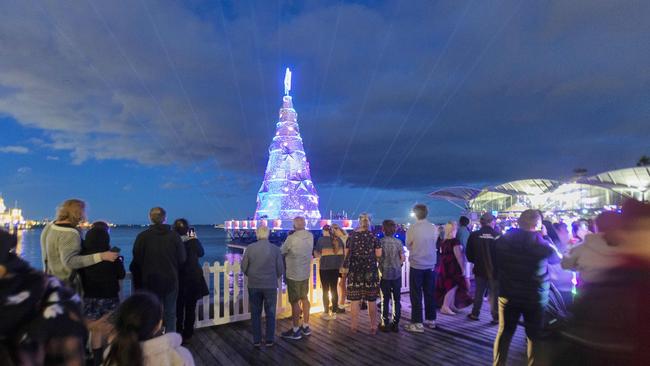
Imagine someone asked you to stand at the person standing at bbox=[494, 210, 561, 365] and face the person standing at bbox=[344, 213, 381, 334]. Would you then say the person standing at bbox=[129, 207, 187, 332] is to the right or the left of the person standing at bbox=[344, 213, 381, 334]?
left

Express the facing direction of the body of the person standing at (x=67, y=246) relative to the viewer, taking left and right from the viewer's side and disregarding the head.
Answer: facing away from the viewer and to the right of the viewer

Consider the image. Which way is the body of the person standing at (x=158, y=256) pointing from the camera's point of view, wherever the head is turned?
away from the camera

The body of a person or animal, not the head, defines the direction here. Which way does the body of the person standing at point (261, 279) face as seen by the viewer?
away from the camera

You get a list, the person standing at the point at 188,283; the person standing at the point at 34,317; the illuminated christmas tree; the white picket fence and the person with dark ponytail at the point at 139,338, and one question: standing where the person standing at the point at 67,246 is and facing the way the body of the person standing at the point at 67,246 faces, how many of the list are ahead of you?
3

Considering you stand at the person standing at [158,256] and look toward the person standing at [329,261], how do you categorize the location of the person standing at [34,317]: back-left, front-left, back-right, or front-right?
back-right
